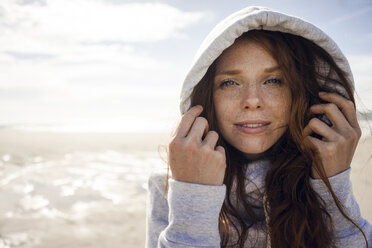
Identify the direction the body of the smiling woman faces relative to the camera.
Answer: toward the camera

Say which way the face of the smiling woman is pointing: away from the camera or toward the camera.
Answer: toward the camera
